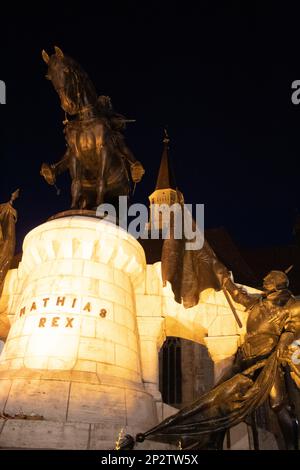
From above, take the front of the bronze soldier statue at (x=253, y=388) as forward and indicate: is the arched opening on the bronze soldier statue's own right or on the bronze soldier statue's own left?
on the bronze soldier statue's own right

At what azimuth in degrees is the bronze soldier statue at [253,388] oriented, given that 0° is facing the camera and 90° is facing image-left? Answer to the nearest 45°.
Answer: approximately 45°

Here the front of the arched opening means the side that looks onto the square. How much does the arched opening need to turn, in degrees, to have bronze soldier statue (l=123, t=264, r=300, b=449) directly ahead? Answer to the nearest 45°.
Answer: approximately 45° to its left

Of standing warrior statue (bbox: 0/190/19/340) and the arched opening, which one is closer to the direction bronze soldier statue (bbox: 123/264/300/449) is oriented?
the standing warrior statue

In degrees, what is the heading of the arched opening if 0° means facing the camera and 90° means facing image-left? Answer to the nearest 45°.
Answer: approximately 45°
